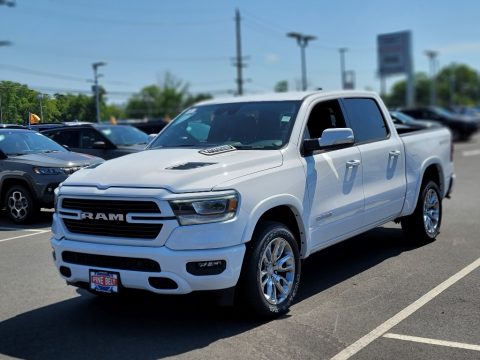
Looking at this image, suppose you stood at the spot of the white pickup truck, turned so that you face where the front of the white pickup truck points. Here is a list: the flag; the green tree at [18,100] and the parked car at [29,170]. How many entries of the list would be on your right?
3

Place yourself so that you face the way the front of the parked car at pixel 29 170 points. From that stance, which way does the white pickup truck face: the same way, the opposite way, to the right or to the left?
to the right

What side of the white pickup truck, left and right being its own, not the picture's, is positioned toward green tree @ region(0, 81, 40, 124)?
right

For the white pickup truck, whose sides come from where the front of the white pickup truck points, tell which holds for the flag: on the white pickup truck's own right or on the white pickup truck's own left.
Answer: on the white pickup truck's own right

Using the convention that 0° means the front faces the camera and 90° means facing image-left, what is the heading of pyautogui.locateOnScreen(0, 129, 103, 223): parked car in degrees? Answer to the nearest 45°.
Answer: approximately 315°

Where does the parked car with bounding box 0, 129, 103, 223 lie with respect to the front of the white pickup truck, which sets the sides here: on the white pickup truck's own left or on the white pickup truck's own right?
on the white pickup truck's own right

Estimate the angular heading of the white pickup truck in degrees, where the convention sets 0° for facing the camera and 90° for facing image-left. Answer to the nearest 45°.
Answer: approximately 45°

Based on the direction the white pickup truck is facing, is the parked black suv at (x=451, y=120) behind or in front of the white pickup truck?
behind
